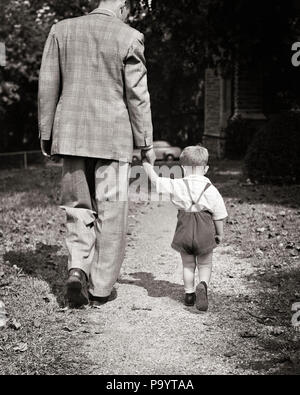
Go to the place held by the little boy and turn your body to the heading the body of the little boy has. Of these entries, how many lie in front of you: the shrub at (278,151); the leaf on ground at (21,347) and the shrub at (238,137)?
2

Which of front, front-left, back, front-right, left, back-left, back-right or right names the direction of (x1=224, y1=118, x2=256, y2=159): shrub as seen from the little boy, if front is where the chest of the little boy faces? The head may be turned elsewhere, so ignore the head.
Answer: front

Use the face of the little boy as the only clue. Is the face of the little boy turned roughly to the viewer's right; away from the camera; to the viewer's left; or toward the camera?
away from the camera

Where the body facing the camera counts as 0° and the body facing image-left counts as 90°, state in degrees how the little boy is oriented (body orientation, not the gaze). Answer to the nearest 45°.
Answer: approximately 180°

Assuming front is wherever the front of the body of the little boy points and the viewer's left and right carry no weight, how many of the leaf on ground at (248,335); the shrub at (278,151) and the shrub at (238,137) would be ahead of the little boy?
2

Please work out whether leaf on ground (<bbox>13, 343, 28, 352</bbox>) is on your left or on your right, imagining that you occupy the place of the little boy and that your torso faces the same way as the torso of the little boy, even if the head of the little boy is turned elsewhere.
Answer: on your left

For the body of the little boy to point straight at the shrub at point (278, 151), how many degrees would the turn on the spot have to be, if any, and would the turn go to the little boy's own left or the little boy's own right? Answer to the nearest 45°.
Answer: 0° — they already face it

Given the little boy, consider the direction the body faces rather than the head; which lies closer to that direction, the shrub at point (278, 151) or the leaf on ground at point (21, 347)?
the shrub

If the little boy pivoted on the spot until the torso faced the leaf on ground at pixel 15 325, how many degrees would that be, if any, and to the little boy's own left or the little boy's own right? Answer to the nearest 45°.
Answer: approximately 135° to the little boy's own left

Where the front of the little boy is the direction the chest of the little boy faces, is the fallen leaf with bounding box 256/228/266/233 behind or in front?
in front
